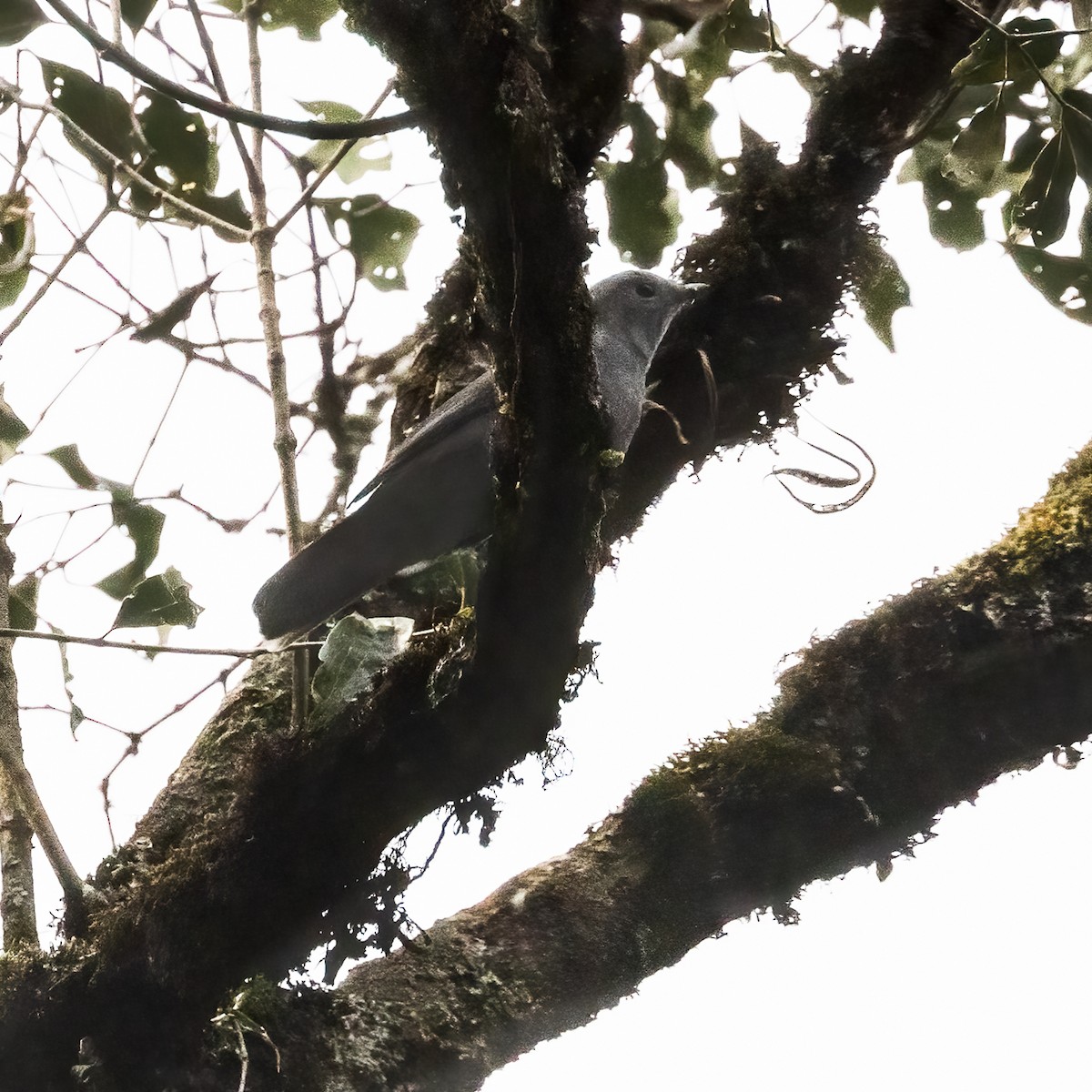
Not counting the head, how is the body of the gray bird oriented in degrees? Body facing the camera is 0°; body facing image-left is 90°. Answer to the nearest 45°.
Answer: approximately 270°
